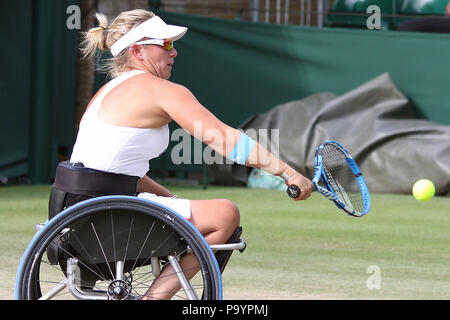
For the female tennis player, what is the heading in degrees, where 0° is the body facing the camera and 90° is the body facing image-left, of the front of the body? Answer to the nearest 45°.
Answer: approximately 270°

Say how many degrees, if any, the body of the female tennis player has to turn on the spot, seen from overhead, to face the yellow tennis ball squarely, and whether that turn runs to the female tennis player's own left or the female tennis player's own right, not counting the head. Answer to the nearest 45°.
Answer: approximately 45° to the female tennis player's own left

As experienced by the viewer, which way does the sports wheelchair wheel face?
facing to the right of the viewer

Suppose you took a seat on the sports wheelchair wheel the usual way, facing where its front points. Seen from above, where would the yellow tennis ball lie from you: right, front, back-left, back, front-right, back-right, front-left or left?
front-left

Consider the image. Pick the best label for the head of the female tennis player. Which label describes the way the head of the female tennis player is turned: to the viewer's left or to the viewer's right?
to the viewer's right
